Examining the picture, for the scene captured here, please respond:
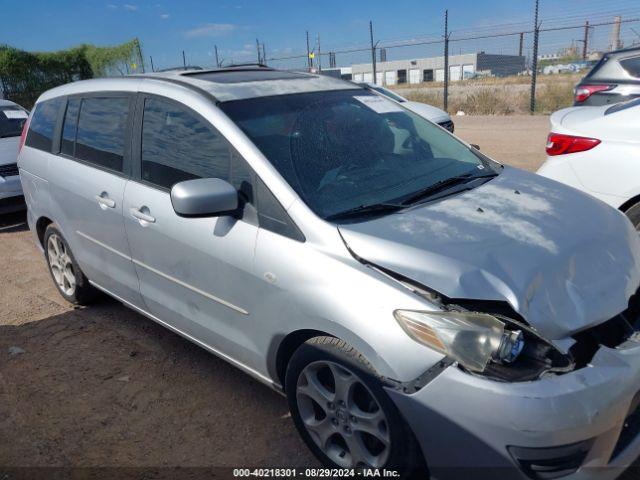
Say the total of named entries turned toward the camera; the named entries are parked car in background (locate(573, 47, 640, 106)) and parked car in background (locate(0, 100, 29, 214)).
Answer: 1

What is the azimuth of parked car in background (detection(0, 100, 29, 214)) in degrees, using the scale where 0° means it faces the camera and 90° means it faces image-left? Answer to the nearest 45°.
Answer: approximately 0°

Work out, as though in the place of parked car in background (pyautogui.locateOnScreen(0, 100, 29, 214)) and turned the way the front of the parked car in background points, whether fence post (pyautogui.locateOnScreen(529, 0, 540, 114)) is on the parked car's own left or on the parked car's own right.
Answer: on the parked car's own left

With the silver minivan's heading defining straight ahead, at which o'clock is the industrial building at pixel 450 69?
The industrial building is roughly at 8 o'clock from the silver minivan.

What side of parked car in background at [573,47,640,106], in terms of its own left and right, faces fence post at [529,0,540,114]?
left

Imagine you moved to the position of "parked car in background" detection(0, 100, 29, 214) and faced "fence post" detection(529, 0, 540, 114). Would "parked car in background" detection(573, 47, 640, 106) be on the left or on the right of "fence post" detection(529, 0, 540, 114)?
right
